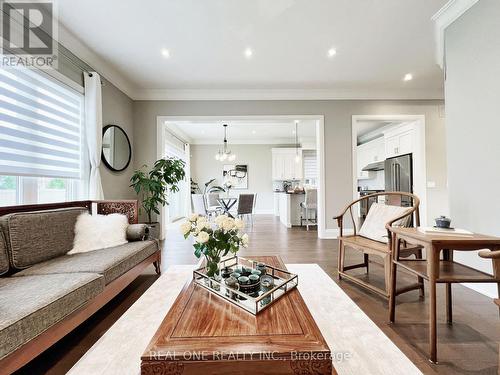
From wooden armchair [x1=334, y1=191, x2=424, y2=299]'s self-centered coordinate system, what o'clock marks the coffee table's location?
The coffee table is roughly at 11 o'clock from the wooden armchair.

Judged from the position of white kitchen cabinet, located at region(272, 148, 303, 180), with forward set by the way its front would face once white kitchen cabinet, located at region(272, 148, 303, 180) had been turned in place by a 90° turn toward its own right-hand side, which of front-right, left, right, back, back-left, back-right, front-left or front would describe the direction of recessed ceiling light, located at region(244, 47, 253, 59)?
left

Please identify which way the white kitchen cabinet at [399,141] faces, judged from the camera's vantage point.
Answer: facing the viewer and to the left of the viewer

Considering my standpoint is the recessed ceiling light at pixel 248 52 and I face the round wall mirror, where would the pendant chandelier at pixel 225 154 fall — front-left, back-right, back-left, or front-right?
front-right

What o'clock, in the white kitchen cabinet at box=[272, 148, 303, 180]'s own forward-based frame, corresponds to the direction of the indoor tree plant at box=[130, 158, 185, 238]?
The indoor tree plant is roughly at 1 o'clock from the white kitchen cabinet.

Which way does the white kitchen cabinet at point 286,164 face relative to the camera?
toward the camera

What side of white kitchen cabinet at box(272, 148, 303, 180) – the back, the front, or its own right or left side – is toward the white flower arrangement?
front

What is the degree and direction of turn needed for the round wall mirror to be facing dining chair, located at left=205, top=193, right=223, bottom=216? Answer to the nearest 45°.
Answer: approximately 90° to its left

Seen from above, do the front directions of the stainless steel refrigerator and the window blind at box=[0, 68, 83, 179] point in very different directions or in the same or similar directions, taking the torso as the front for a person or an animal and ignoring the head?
very different directions

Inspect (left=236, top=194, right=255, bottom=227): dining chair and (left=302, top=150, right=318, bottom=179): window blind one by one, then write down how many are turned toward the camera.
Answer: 1

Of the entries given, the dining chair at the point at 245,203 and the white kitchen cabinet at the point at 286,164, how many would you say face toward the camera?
1

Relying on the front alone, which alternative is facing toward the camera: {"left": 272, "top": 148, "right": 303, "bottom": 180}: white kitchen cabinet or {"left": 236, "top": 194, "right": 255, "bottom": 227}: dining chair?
the white kitchen cabinet

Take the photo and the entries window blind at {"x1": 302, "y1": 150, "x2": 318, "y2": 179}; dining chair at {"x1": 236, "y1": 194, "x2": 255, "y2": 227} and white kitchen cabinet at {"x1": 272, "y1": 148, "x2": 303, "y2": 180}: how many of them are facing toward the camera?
2

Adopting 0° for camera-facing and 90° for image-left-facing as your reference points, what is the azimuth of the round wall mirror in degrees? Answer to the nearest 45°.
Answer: approximately 315°

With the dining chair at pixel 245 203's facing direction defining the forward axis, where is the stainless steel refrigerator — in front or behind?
behind

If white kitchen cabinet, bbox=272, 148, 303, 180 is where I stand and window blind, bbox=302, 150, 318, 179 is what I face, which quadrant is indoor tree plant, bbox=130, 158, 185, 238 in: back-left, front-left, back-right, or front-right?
back-right

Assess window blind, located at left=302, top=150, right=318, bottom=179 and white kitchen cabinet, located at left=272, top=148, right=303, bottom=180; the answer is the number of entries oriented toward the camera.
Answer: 2

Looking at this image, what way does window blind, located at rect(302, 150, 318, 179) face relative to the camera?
toward the camera
